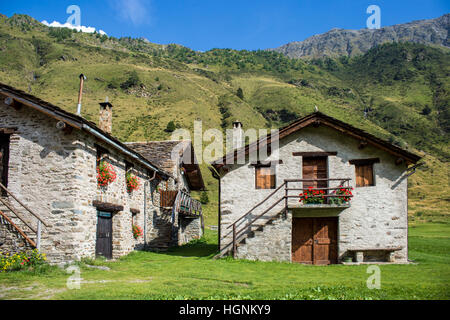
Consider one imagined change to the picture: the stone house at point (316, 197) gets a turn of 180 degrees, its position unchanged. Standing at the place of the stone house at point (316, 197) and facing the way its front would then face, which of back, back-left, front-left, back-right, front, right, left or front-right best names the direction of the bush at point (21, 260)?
back-left

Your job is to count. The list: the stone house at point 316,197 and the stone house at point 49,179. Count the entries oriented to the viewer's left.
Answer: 0

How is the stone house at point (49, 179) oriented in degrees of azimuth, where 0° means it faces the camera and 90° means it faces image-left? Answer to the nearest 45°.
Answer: approximately 315°

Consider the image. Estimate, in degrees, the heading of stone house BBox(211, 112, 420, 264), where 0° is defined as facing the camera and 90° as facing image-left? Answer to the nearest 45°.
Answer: approximately 0°

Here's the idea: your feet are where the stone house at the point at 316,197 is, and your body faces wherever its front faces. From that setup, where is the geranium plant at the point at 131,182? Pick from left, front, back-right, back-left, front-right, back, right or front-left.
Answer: right

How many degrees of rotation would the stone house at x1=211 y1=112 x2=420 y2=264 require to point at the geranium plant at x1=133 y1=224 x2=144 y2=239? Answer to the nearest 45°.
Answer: approximately 90° to its right
